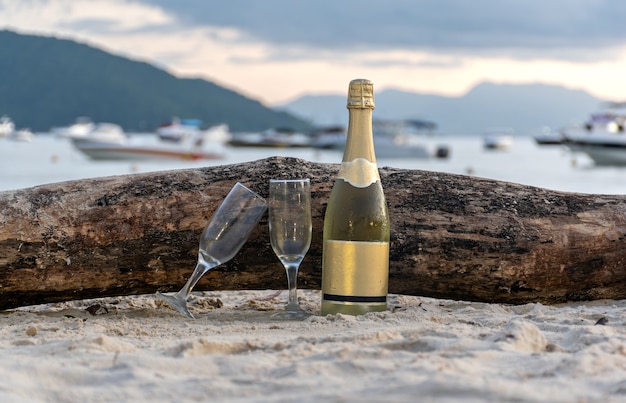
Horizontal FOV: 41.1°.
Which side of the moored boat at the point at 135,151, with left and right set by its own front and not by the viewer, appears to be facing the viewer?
left

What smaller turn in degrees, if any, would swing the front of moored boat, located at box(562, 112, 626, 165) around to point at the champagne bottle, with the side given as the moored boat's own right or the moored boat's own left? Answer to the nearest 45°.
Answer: approximately 90° to the moored boat's own left

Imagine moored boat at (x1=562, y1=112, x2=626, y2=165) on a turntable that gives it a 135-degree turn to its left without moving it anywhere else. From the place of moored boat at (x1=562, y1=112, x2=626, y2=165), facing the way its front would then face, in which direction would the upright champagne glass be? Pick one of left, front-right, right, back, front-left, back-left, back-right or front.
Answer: front-right

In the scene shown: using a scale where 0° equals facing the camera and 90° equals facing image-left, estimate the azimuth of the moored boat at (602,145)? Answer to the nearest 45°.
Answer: approximately 90°

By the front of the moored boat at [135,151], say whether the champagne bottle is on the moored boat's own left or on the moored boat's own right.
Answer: on the moored boat's own left

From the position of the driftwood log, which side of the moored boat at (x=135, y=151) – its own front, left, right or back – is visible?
left

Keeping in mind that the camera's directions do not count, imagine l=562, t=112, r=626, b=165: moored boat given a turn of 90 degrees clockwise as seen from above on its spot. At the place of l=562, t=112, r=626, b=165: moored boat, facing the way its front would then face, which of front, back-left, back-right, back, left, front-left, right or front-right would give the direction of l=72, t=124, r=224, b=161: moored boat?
left

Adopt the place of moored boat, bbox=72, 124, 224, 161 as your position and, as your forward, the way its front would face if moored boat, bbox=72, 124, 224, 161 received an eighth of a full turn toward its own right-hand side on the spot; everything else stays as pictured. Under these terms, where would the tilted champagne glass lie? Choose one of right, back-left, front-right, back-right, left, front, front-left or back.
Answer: back-left

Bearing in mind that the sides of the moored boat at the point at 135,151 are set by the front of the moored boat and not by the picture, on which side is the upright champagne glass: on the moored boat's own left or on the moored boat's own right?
on the moored boat's own left

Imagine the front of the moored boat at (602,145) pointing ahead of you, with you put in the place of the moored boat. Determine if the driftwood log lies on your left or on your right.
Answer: on your left
